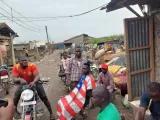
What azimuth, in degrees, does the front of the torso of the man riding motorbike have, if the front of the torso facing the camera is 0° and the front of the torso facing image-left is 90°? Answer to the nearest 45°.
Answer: approximately 0°

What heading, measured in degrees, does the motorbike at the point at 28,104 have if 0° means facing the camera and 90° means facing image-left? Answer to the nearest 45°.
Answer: approximately 0°
